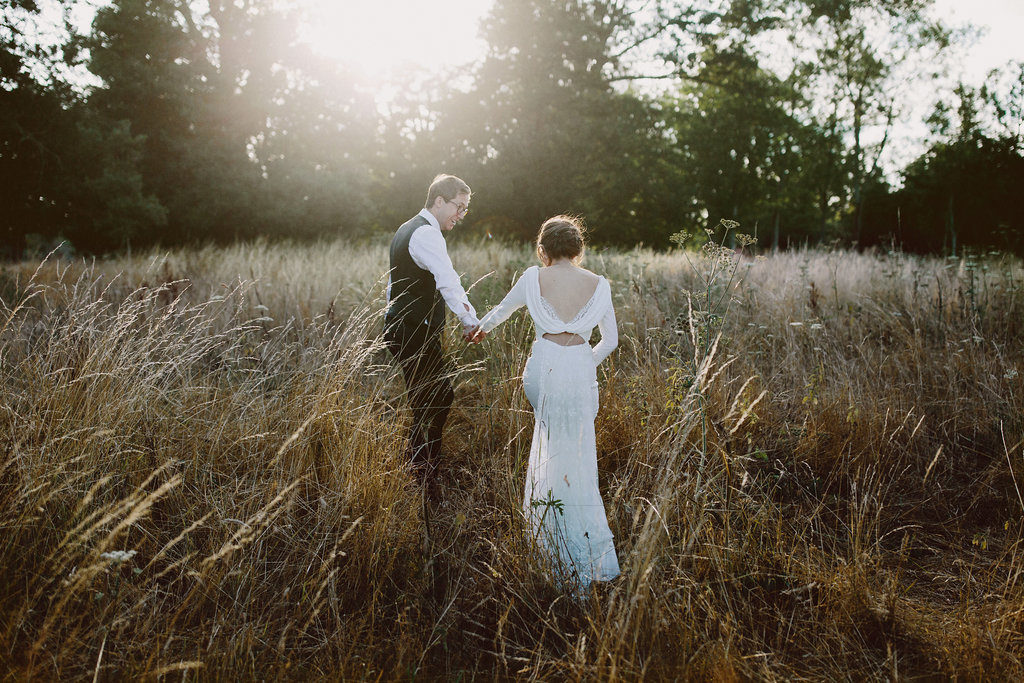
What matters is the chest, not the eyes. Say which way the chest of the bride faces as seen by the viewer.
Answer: away from the camera

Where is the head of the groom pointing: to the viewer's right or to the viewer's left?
to the viewer's right

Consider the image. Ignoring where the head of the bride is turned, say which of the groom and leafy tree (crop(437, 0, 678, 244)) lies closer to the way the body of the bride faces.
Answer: the leafy tree

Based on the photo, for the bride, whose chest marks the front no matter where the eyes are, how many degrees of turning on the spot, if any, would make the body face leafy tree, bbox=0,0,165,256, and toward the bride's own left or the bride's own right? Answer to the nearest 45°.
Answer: approximately 45° to the bride's own left

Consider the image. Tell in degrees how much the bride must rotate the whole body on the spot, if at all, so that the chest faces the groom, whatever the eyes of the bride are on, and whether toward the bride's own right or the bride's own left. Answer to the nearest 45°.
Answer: approximately 45° to the bride's own left

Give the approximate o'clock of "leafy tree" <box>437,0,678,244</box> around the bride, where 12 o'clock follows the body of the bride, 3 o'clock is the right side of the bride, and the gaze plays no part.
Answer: The leafy tree is roughly at 12 o'clock from the bride.
